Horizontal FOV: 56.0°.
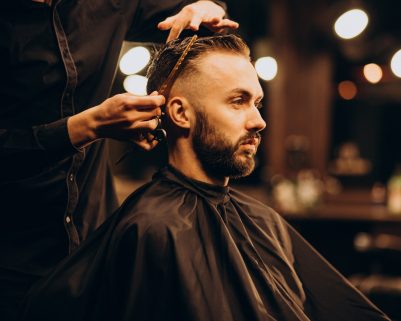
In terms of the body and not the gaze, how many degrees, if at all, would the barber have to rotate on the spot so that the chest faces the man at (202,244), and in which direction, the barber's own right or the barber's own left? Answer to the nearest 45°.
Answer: approximately 45° to the barber's own left

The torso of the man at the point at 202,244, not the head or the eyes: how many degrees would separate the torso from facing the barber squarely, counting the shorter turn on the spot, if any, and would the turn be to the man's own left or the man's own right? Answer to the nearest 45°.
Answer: approximately 135° to the man's own right

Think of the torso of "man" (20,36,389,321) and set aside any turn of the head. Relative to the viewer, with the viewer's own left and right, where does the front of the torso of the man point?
facing the viewer and to the right of the viewer

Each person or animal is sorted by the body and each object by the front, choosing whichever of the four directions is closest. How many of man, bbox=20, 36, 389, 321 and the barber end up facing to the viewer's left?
0

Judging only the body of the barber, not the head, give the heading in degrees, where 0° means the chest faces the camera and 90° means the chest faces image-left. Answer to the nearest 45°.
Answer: approximately 315°

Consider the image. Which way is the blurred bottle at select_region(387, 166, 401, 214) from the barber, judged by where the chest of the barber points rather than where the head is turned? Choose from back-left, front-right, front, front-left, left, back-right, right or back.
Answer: left

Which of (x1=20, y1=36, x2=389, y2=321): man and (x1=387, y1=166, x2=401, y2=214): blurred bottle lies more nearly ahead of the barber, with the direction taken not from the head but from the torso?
the man

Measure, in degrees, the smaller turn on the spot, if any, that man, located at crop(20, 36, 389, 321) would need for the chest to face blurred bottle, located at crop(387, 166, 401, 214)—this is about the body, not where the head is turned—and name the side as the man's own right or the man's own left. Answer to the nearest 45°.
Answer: approximately 90° to the man's own left
